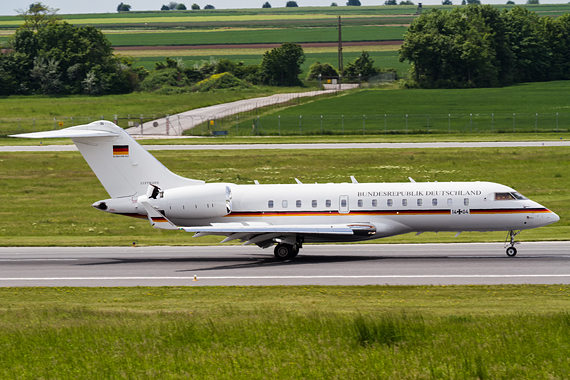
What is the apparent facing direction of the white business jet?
to the viewer's right
